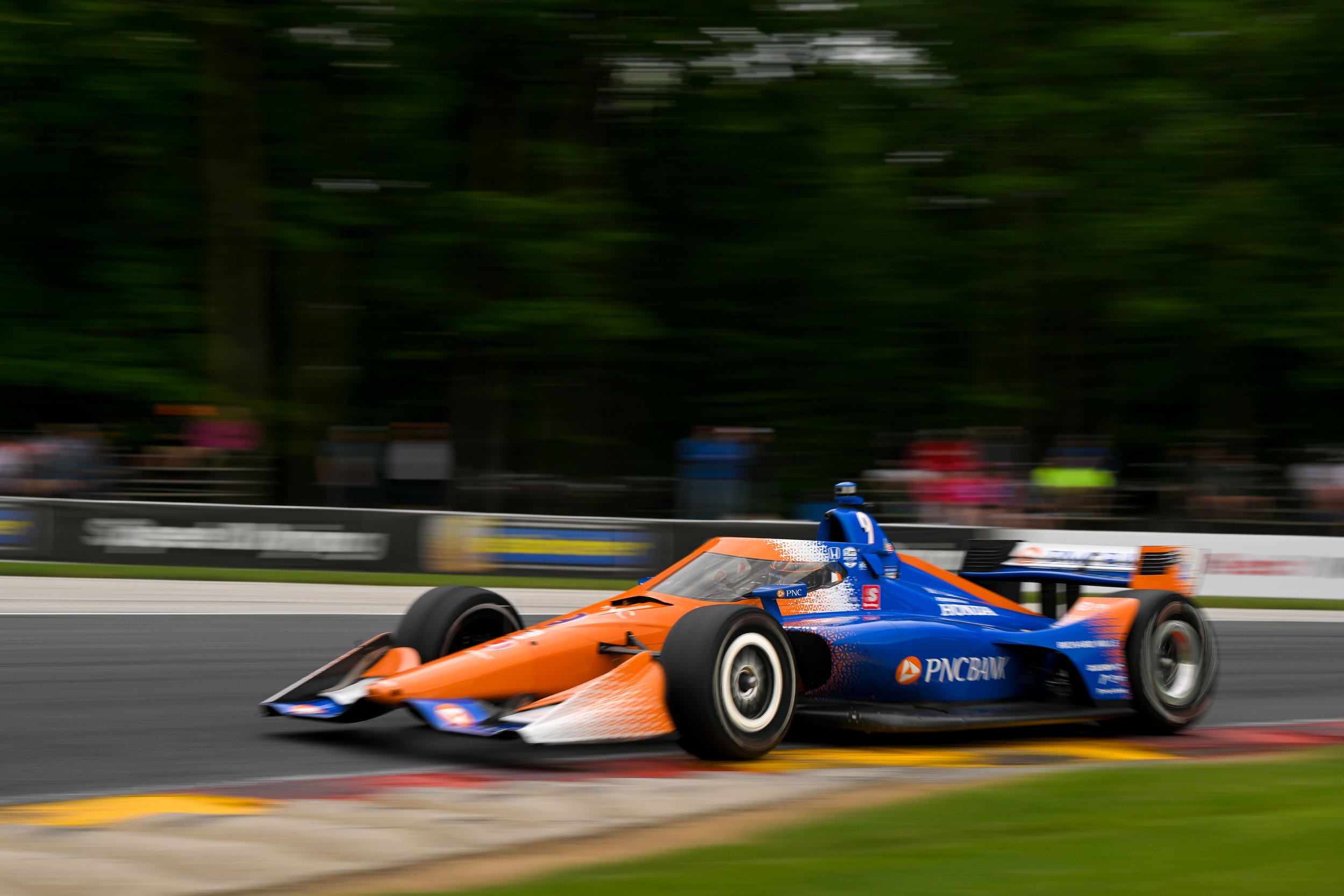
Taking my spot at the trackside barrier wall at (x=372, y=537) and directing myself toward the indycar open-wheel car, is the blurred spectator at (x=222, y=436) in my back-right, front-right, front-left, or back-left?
back-right

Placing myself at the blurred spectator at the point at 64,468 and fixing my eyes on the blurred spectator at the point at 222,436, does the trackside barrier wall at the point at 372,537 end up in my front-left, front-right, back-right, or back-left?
front-right

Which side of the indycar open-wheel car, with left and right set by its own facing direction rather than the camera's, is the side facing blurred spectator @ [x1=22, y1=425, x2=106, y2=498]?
right

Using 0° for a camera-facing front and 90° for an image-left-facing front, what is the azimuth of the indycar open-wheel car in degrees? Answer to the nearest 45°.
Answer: approximately 45°
